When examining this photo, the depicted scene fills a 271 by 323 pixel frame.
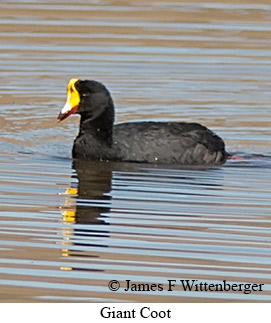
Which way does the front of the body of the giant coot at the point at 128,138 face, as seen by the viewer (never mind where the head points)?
to the viewer's left
